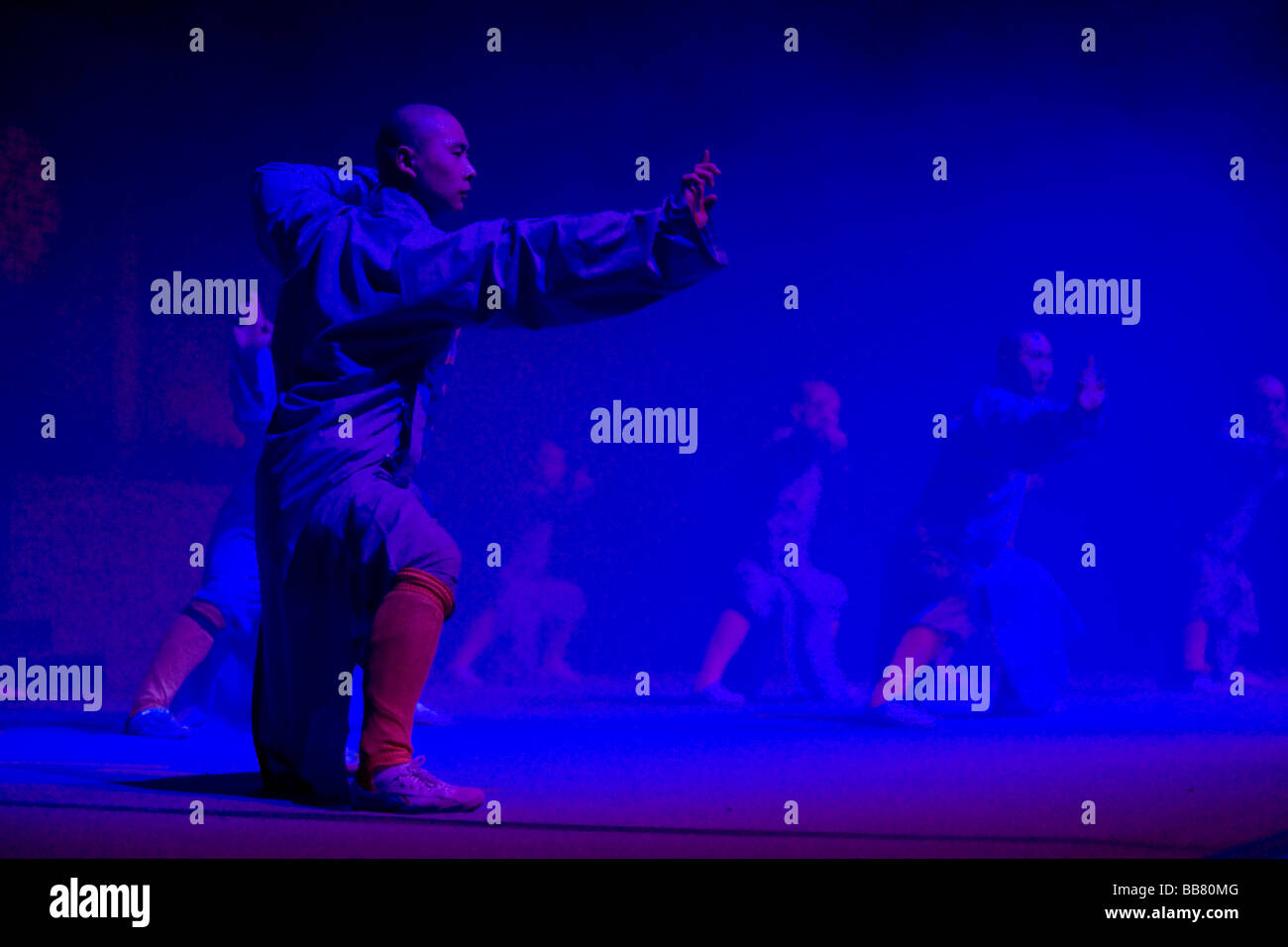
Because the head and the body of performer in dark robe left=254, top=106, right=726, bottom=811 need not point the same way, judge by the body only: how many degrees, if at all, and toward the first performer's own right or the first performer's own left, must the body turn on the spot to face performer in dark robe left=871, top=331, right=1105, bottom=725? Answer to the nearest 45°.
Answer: approximately 45° to the first performer's own left

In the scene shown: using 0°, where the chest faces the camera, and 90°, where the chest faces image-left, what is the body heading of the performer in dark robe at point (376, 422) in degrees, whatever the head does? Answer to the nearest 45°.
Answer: approximately 270°
